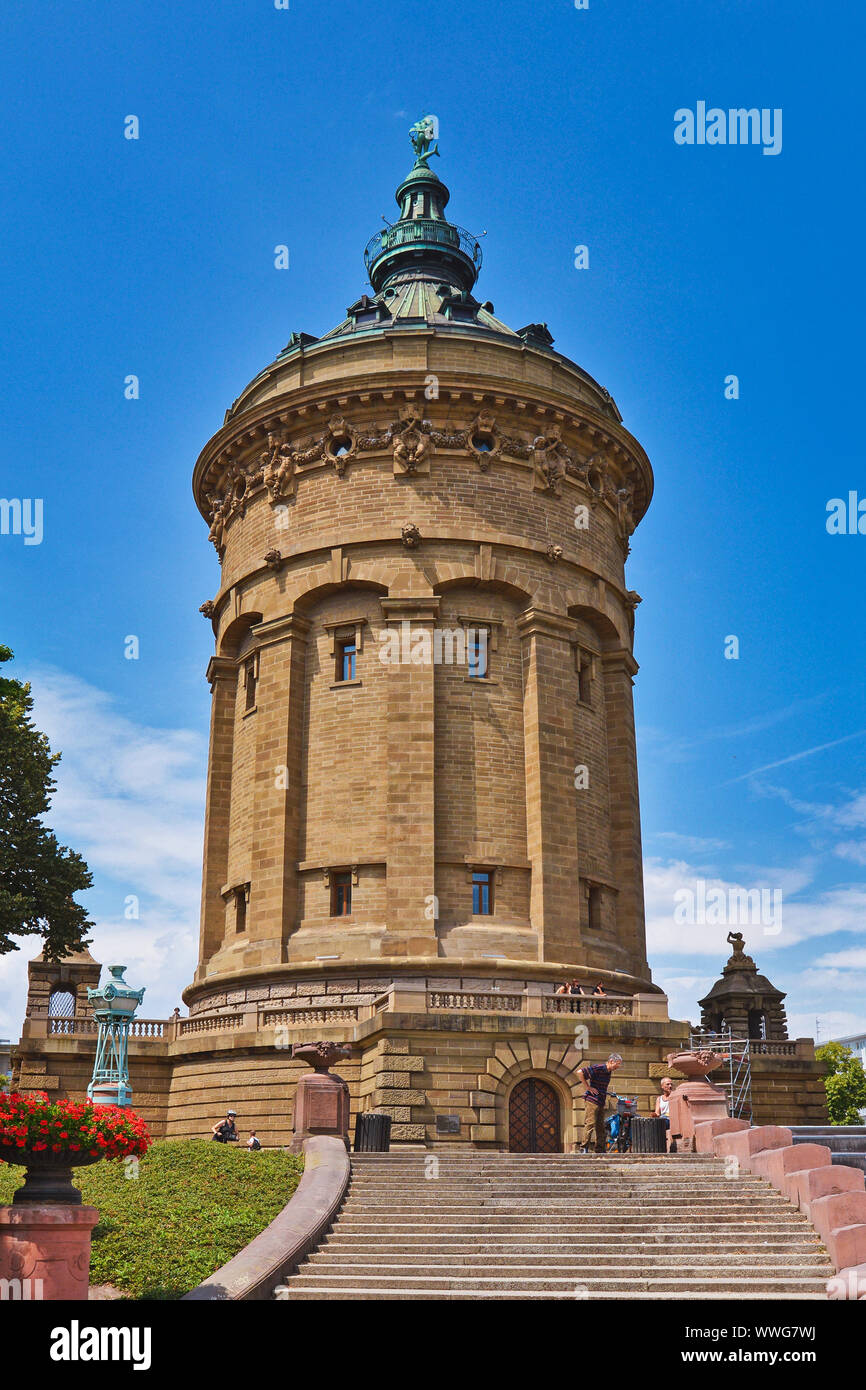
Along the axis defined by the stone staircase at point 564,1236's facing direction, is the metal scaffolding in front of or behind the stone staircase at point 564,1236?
behind

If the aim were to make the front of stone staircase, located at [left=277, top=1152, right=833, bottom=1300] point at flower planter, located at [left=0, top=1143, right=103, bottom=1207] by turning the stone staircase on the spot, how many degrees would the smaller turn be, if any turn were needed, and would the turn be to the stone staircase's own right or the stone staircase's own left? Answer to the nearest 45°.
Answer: approximately 45° to the stone staircase's own right

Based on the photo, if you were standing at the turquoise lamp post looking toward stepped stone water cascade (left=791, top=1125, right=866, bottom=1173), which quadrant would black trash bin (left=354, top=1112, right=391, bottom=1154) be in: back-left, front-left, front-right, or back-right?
front-right

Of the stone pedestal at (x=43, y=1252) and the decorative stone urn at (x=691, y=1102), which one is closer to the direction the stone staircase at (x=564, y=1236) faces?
the stone pedestal

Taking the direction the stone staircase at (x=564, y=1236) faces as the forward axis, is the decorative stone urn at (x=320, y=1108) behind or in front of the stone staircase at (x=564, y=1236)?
behind

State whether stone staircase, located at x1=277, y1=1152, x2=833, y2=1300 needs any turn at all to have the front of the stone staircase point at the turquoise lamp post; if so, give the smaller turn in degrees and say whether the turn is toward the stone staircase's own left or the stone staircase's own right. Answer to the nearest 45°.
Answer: approximately 135° to the stone staircase's own right

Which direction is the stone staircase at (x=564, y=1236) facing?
toward the camera

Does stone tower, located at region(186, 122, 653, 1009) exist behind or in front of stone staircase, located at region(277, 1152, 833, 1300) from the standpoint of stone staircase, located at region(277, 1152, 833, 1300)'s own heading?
behind
